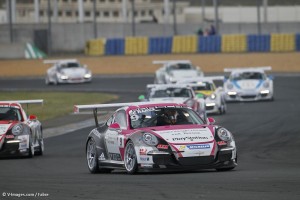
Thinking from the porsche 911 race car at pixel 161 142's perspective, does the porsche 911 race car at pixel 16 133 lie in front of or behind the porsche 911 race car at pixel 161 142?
behind

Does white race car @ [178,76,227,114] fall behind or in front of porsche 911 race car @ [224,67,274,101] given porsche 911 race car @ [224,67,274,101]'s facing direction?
in front

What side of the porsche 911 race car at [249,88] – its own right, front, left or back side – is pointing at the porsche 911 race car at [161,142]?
front

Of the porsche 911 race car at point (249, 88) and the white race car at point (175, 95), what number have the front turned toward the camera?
2

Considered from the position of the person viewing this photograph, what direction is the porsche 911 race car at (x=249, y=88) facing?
facing the viewer

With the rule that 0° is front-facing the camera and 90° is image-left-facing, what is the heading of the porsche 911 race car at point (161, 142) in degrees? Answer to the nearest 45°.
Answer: approximately 315°

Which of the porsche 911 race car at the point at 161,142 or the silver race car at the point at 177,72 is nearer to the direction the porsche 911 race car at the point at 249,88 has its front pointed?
the porsche 911 race car

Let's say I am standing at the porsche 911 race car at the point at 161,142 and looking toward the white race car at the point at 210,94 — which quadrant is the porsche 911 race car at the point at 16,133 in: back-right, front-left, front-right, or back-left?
front-left

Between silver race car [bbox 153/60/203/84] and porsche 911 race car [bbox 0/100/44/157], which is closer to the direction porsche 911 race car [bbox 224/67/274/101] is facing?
the porsche 911 race car
